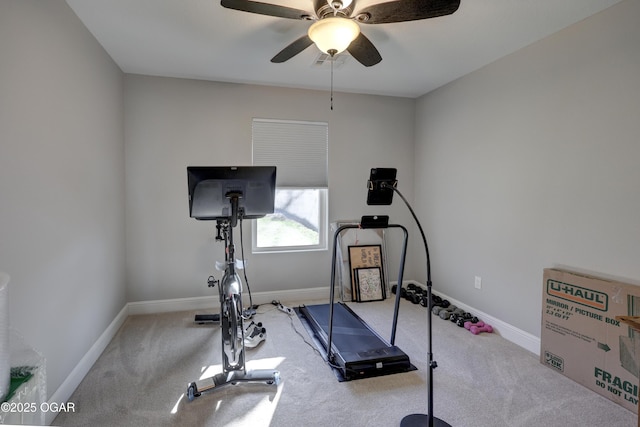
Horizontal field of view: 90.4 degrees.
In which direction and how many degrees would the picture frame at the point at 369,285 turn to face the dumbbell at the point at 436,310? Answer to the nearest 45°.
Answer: approximately 45° to its left

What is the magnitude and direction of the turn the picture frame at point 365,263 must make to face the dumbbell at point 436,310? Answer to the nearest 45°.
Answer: approximately 45° to its left

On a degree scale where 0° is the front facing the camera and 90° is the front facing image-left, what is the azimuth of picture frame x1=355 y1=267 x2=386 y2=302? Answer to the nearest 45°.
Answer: approximately 0°
